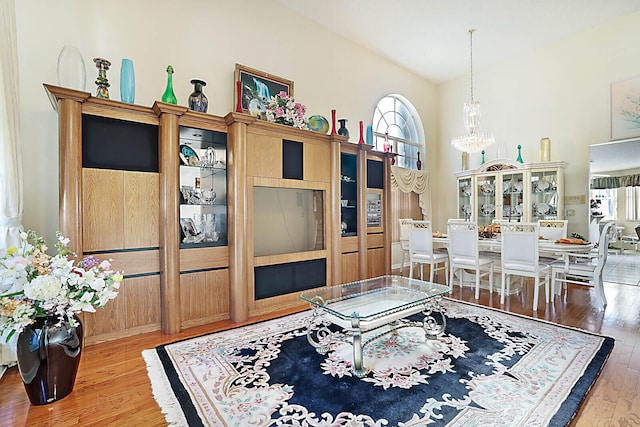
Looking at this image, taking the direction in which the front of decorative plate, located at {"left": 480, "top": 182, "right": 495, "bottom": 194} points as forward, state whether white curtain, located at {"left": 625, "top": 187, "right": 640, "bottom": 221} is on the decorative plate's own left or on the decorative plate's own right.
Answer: on the decorative plate's own left

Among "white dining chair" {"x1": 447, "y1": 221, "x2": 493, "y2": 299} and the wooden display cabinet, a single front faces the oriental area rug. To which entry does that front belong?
the wooden display cabinet

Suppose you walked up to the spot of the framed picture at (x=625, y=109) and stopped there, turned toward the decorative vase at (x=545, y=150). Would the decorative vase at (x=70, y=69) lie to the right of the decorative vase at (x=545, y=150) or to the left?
left

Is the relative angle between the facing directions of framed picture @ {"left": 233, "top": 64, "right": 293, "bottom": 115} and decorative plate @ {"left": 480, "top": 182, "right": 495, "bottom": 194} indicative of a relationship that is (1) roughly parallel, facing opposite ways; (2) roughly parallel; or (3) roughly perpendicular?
roughly perpendicular

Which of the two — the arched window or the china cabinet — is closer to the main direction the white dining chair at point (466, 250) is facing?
the china cabinet

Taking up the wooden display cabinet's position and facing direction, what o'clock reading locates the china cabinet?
The china cabinet is roughly at 10 o'clock from the wooden display cabinet.

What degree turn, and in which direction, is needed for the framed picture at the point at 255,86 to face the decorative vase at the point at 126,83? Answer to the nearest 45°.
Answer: approximately 90° to its right

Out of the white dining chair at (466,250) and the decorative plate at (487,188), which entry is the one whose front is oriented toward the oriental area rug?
the decorative plate
